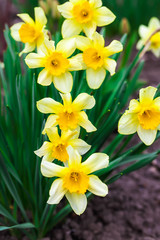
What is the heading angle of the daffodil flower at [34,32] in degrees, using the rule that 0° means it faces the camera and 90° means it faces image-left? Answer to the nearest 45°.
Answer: approximately 45°

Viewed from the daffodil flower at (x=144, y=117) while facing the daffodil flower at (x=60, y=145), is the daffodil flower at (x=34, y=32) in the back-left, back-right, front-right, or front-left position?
front-right

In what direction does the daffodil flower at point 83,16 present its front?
toward the camera

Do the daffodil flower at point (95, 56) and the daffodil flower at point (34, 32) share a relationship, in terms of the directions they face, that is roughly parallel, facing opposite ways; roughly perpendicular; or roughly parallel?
roughly parallel

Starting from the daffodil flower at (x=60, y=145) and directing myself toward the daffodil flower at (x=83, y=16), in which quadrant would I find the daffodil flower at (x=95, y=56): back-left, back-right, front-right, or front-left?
front-right

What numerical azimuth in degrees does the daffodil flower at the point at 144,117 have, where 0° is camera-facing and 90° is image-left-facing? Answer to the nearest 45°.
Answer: approximately 315°

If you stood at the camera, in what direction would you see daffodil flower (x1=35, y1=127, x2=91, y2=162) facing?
facing the viewer

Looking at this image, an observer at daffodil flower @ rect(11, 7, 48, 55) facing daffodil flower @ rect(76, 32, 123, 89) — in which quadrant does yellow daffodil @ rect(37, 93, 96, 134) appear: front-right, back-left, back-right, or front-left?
front-right

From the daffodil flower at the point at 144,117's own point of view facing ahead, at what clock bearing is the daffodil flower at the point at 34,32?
the daffodil flower at the point at 34,32 is roughly at 5 o'clock from the daffodil flower at the point at 144,117.

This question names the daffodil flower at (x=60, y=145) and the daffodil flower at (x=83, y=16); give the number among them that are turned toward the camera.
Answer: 2
